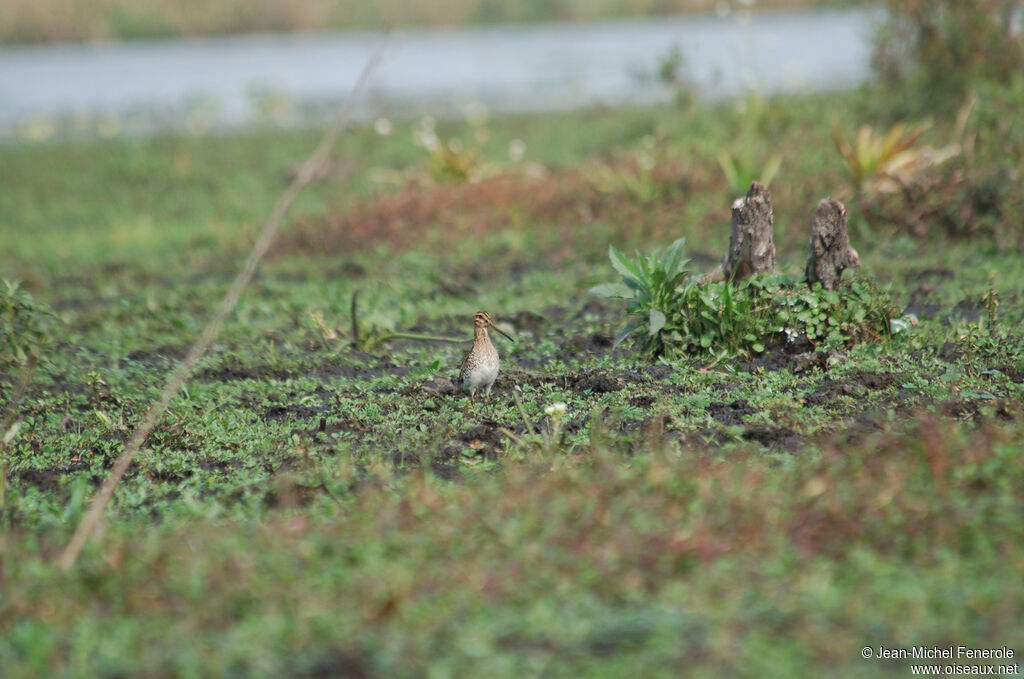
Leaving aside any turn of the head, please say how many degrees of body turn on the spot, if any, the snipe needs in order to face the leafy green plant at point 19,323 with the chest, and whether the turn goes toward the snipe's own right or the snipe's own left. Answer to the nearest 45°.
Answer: approximately 135° to the snipe's own right

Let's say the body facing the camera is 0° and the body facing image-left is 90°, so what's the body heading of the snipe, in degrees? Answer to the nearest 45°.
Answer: approximately 315°

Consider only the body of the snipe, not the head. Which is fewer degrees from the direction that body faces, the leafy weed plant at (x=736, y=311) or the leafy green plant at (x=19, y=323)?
the leafy weed plant
